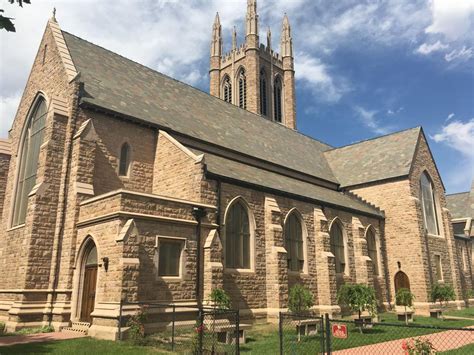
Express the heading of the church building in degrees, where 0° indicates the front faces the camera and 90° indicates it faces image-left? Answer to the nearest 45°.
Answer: approximately 45°

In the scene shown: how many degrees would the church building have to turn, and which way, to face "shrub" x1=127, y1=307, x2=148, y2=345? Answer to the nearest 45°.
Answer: approximately 45° to its left

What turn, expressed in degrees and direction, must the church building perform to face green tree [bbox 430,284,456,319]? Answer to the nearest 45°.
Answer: approximately 180°
